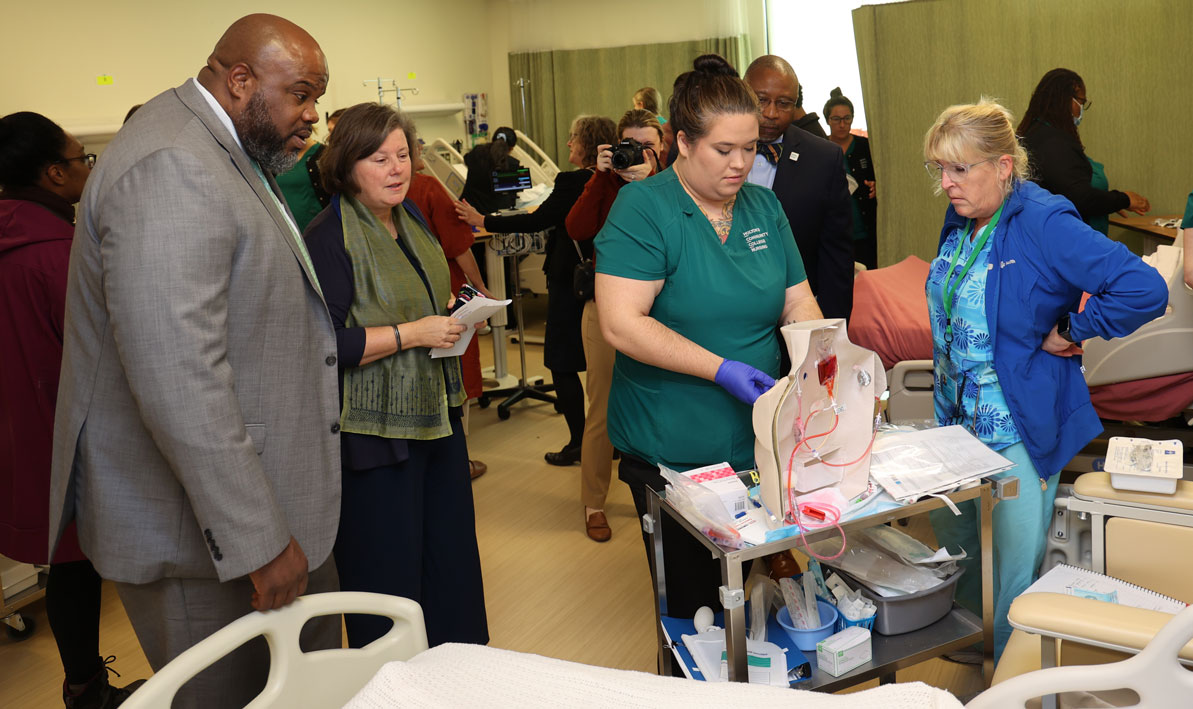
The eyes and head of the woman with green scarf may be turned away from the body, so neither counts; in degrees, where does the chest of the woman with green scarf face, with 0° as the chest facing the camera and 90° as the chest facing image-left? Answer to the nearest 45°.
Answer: approximately 315°

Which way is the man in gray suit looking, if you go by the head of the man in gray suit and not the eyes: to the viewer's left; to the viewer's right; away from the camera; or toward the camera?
to the viewer's right

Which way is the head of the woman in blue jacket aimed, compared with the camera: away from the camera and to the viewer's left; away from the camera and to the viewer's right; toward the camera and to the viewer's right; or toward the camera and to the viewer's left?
toward the camera and to the viewer's left

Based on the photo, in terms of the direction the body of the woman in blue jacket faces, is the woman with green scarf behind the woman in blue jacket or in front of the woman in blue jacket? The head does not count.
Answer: in front

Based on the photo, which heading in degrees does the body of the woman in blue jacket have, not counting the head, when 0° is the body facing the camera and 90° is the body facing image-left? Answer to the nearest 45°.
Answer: approximately 45°

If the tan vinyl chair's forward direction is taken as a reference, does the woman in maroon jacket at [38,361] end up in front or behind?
in front

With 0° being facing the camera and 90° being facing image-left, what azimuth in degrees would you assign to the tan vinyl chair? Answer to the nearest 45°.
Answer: approximately 90°

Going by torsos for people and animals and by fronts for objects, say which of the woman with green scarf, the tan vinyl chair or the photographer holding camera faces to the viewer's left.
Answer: the tan vinyl chair

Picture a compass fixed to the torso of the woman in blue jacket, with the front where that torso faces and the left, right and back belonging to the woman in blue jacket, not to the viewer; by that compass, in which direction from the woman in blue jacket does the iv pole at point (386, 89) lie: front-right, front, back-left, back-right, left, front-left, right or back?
right

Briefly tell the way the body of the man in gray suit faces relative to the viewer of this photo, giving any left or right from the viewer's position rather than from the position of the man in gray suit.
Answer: facing to the right of the viewer

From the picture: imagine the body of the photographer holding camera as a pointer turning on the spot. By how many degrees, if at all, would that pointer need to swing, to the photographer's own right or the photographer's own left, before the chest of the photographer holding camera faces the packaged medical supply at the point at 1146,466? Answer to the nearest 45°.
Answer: approximately 45° to the photographer's own left
